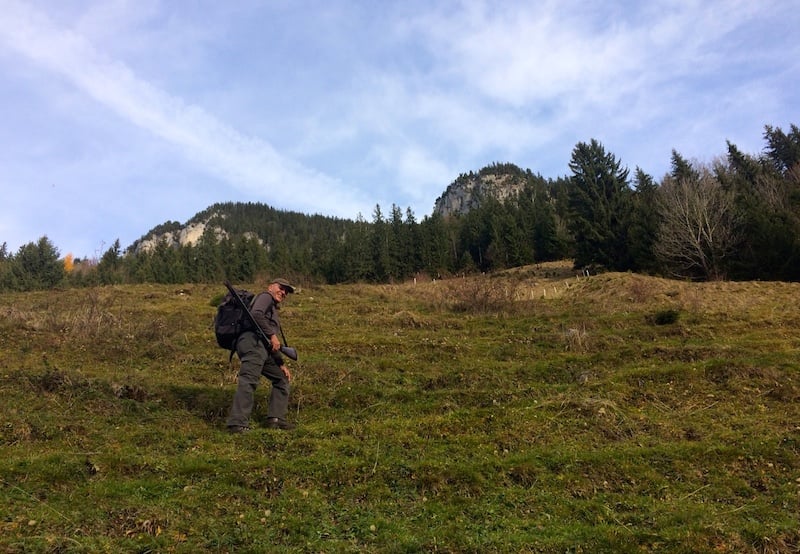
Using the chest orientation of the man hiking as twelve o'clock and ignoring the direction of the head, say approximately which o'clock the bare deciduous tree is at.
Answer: The bare deciduous tree is roughly at 11 o'clock from the man hiking.

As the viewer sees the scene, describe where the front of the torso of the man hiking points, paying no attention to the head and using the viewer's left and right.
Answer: facing to the right of the viewer

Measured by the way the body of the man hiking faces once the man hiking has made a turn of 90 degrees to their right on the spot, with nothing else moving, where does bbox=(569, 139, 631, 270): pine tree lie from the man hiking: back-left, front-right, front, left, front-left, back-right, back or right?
back-left
